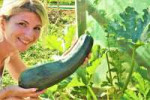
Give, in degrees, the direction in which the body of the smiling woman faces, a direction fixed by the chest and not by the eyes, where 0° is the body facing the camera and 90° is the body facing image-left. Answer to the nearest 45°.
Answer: approximately 315°
